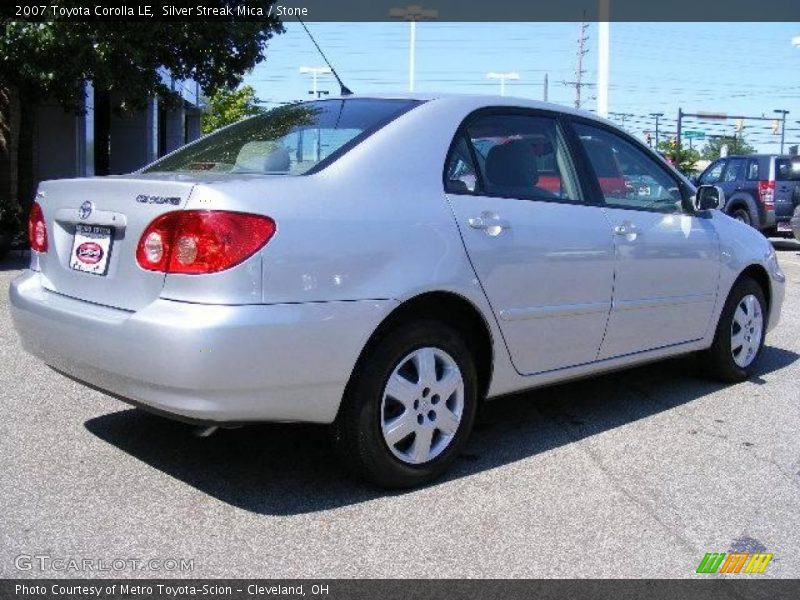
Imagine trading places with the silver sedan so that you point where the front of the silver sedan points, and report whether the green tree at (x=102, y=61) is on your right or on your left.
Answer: on your left

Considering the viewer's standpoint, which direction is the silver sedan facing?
facing away from the viewer and to the right of the viewer

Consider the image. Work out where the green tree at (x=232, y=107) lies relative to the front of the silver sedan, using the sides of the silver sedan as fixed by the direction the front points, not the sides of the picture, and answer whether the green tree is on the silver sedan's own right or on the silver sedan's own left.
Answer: on the silver sedan's own left
